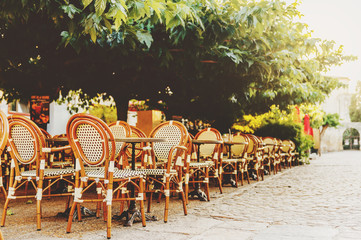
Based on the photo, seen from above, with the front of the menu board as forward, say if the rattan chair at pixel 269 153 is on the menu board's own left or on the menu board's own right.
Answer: on the menu board's own left

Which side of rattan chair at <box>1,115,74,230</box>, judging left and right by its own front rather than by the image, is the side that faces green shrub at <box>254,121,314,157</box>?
front

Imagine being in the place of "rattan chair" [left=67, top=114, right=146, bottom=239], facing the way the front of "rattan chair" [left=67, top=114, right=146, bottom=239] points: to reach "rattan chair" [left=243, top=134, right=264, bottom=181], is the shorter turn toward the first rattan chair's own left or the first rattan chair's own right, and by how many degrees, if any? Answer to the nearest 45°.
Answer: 0° — it already faces it

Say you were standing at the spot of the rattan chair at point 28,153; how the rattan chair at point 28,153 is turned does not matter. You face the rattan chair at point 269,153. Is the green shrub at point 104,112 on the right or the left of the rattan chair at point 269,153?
left

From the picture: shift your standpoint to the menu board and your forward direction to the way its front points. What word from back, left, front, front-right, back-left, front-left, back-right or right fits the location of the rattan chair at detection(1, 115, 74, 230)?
front

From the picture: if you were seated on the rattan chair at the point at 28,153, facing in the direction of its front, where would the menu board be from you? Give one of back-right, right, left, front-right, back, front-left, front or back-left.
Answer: front-left

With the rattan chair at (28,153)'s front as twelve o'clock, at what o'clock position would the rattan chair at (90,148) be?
the rattan chair at (90,148) is roughly at 3 o'clock from the rattan chair at (28,153).

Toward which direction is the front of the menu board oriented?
toward the camera

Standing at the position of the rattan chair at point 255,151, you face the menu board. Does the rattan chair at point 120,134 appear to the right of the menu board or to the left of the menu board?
left

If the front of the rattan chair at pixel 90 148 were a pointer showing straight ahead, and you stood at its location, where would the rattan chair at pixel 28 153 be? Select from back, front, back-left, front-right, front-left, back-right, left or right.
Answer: left
